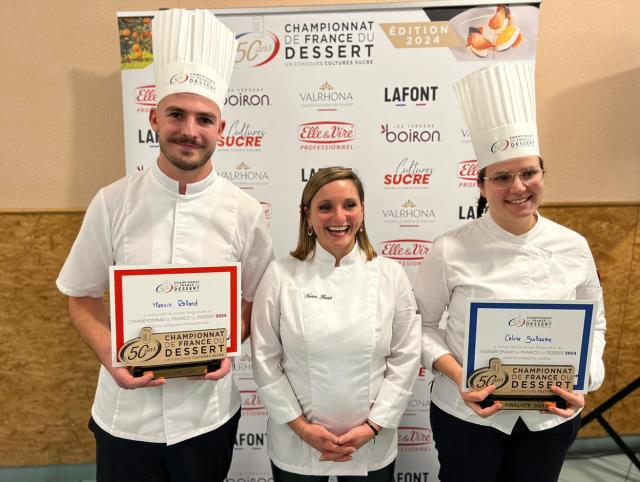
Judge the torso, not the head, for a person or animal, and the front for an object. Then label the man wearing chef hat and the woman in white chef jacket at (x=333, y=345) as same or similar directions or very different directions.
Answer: same or similar directions

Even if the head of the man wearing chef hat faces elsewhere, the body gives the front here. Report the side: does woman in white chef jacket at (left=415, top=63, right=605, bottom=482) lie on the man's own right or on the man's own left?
on the man's own left

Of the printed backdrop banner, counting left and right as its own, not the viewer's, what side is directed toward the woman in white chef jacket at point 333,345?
front

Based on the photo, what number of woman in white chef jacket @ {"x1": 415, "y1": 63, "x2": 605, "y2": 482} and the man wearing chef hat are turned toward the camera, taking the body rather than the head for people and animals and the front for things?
2

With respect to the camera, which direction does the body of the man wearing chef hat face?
toward the camera

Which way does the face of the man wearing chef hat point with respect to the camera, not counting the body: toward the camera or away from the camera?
toward the camera

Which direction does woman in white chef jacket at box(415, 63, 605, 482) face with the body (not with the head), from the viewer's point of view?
toward the camera

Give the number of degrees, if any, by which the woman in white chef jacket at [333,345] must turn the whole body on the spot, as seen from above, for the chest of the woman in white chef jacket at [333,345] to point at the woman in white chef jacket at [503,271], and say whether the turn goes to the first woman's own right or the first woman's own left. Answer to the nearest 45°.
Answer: approximately 90° to the first woman's own left

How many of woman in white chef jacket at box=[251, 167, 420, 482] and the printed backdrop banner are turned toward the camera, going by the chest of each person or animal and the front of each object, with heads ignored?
2

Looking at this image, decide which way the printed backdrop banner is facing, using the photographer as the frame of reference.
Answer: facing the viewer

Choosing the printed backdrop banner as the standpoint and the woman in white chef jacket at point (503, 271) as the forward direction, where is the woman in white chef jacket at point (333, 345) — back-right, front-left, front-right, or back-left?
front-right
